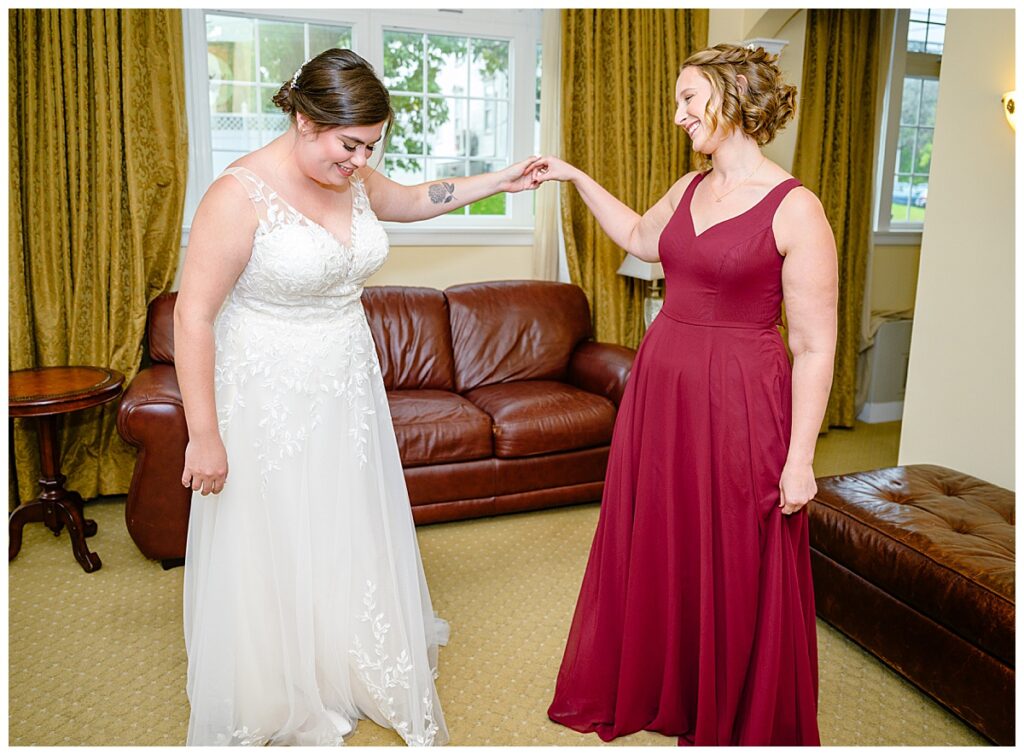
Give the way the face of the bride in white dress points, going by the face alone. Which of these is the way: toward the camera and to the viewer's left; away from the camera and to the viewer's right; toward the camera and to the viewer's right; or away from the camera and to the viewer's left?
toward the camera and to the viewer's right

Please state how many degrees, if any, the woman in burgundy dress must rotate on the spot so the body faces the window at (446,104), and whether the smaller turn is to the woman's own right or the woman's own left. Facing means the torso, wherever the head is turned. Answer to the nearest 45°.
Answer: approximately 90° to the woman's own right

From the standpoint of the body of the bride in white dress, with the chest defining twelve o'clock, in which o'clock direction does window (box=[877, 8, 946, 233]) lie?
The window is roughly at 9 o'clock from the bride in white dress.

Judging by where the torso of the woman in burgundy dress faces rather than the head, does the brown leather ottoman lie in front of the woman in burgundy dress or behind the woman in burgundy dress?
behind

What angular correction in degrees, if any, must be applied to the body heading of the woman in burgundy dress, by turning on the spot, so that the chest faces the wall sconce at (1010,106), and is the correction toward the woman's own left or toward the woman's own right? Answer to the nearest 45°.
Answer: approximately 180°

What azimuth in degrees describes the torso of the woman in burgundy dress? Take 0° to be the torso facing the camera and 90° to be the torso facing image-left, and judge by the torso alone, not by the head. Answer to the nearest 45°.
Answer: approximately 45°

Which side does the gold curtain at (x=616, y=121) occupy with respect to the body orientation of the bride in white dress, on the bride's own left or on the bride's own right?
on the bride's own left

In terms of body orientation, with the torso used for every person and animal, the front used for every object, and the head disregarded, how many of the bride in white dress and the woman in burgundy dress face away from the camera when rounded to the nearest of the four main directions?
0

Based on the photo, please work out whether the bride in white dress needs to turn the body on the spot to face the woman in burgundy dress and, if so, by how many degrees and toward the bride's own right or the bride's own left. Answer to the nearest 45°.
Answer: approximately 45° to the bride's own left

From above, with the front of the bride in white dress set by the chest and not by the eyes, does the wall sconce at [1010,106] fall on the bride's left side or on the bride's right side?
on the bride's left side

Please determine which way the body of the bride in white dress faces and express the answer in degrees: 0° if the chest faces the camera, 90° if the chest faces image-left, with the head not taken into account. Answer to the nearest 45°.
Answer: approximately 315°
